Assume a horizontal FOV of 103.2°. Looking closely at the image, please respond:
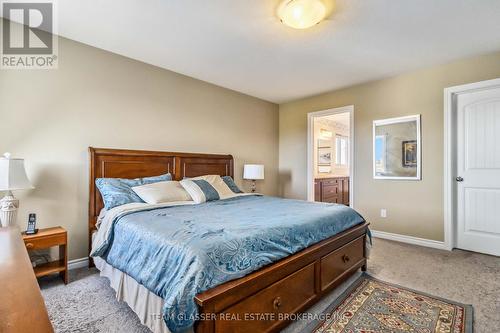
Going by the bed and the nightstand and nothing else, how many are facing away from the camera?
0

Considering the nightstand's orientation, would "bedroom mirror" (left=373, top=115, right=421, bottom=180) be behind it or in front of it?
in front

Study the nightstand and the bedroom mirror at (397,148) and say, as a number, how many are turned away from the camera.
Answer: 0

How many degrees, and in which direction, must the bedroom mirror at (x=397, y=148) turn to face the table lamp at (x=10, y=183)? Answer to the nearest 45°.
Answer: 0° — it already faces it

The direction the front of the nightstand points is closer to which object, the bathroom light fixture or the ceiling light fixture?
the ceiling light fixture

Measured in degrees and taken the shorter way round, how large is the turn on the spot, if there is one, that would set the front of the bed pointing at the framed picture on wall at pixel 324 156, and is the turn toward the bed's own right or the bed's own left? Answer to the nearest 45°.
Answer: approximately 90° to the bed's own left

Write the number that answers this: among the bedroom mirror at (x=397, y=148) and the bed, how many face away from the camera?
0

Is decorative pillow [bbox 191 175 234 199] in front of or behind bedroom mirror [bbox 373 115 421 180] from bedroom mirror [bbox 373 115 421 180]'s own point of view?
in front
